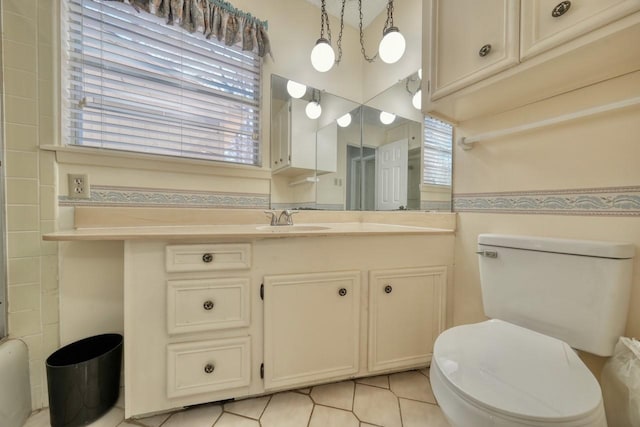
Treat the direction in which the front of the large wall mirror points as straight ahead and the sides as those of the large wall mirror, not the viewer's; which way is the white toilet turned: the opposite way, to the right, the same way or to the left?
to the right

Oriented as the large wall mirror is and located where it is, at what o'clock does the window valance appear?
The window valance is roughly at 2 o'clock from the large wall mirror.

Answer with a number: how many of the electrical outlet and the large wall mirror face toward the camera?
2

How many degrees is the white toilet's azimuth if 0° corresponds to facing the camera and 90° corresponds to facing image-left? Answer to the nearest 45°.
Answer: approximately 45°

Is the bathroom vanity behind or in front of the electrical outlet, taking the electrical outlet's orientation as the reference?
in front
